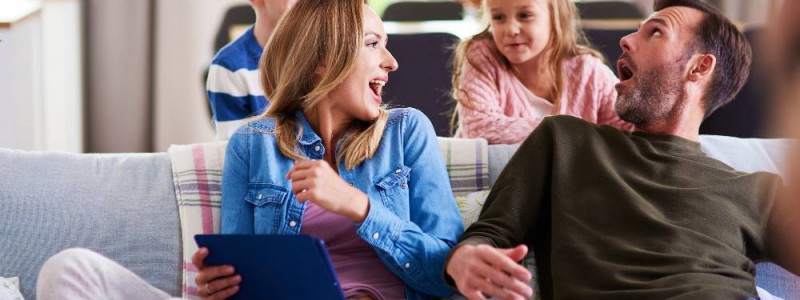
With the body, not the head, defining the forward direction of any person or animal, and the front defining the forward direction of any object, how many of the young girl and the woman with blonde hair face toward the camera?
2

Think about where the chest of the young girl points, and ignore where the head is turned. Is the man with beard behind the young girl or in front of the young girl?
in front

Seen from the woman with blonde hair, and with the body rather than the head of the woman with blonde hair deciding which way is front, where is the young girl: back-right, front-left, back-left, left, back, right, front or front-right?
back-left

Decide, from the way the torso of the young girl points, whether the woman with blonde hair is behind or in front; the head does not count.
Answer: in front

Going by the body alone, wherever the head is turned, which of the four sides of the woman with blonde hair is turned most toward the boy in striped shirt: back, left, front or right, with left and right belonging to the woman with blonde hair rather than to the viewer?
back

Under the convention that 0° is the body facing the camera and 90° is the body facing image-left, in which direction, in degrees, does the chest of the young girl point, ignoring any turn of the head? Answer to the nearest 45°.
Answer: approximately 0°

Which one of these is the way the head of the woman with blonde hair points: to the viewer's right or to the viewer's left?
to the viewer's right

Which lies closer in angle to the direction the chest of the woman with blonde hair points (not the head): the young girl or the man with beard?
the man with beard

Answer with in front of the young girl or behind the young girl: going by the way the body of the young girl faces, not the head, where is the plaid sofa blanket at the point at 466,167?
in front
